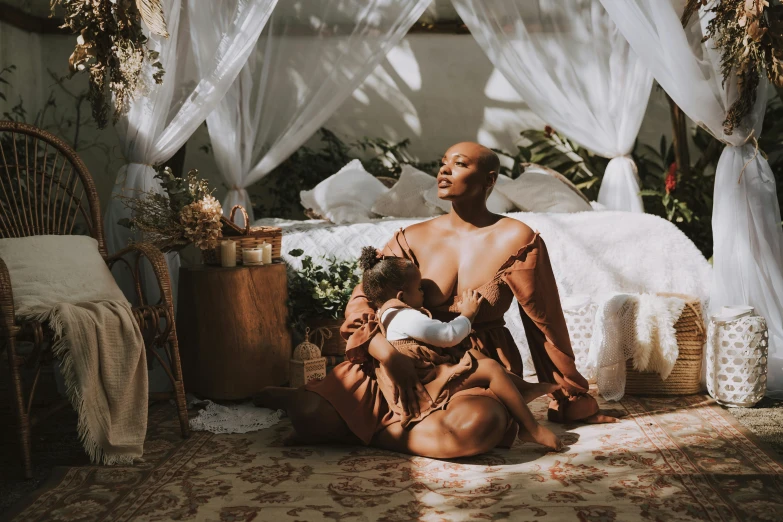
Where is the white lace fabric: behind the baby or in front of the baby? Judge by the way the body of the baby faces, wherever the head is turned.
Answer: behind

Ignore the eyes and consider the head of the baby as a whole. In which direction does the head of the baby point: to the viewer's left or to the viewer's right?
to the viewer's right
